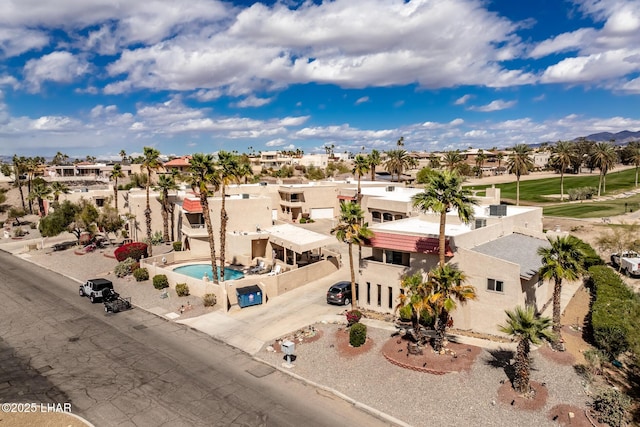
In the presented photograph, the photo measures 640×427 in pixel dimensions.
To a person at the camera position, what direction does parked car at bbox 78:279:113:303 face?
facing away from the viewer and to the left of the viewer

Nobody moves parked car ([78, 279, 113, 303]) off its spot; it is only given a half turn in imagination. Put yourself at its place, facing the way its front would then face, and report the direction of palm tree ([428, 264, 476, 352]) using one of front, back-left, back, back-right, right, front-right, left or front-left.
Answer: front

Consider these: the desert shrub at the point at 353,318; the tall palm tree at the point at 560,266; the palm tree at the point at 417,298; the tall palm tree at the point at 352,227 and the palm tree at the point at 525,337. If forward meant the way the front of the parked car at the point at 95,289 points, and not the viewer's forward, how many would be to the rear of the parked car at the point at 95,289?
5

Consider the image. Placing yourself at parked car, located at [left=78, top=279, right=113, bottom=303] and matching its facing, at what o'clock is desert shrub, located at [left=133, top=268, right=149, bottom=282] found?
The desert shrub is roughly at 3 o'clock from the parked car.

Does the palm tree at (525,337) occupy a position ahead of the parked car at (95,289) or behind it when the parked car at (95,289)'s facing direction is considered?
behind

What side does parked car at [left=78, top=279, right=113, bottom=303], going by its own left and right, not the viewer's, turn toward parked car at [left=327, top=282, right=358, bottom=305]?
back

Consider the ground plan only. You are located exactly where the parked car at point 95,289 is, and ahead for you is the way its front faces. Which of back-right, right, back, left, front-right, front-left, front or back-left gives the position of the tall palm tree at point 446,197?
back

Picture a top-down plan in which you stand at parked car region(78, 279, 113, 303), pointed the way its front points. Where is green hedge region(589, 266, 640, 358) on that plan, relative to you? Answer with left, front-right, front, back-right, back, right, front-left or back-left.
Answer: back

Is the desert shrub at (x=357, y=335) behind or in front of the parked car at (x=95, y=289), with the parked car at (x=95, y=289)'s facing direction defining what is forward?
behind

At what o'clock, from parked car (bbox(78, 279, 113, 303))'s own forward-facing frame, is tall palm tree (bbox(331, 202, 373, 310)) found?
The tall palm tree is roughly at 6 o'clock from the parked car.

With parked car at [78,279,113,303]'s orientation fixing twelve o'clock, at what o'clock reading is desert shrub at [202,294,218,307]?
The desert shrub is roughly at 6 o'clock from the parked car.

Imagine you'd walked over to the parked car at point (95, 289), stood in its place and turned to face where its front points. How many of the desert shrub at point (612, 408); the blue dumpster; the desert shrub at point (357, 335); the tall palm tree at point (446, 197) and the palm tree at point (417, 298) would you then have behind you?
5

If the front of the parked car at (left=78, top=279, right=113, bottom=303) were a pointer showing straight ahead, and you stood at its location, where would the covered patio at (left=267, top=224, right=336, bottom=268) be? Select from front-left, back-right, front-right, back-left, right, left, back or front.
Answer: back-right

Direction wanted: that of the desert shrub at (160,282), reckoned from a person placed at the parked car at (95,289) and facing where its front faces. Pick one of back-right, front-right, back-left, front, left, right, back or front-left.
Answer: back-right

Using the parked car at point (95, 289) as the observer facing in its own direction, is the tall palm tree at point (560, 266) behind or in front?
behind

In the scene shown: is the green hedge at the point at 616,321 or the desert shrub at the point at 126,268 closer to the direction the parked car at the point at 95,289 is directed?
the desert shrub

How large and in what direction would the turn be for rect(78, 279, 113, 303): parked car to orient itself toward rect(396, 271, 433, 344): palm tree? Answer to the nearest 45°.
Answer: approximately 180°

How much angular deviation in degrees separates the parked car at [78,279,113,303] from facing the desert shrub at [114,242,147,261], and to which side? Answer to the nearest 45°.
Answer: approximately 45° to its right
